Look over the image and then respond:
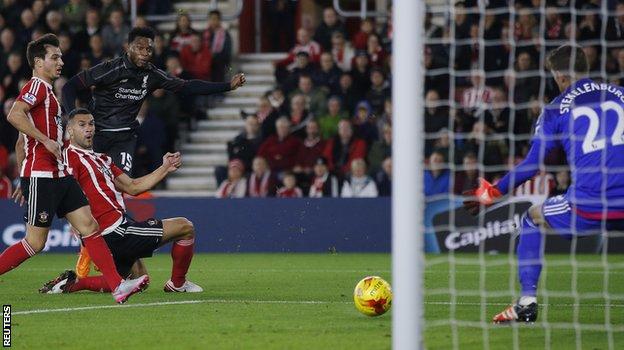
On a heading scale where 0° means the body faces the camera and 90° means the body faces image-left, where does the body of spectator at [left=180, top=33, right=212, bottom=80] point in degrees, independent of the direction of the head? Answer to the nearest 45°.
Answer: approximately 0°

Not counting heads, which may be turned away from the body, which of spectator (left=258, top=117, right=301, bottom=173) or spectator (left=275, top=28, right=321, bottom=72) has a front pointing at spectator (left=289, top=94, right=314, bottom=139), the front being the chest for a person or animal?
spectator (left=275, top=28, right=321, bottom=72)

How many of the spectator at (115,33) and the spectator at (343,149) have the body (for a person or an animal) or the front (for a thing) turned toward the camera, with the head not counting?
2
